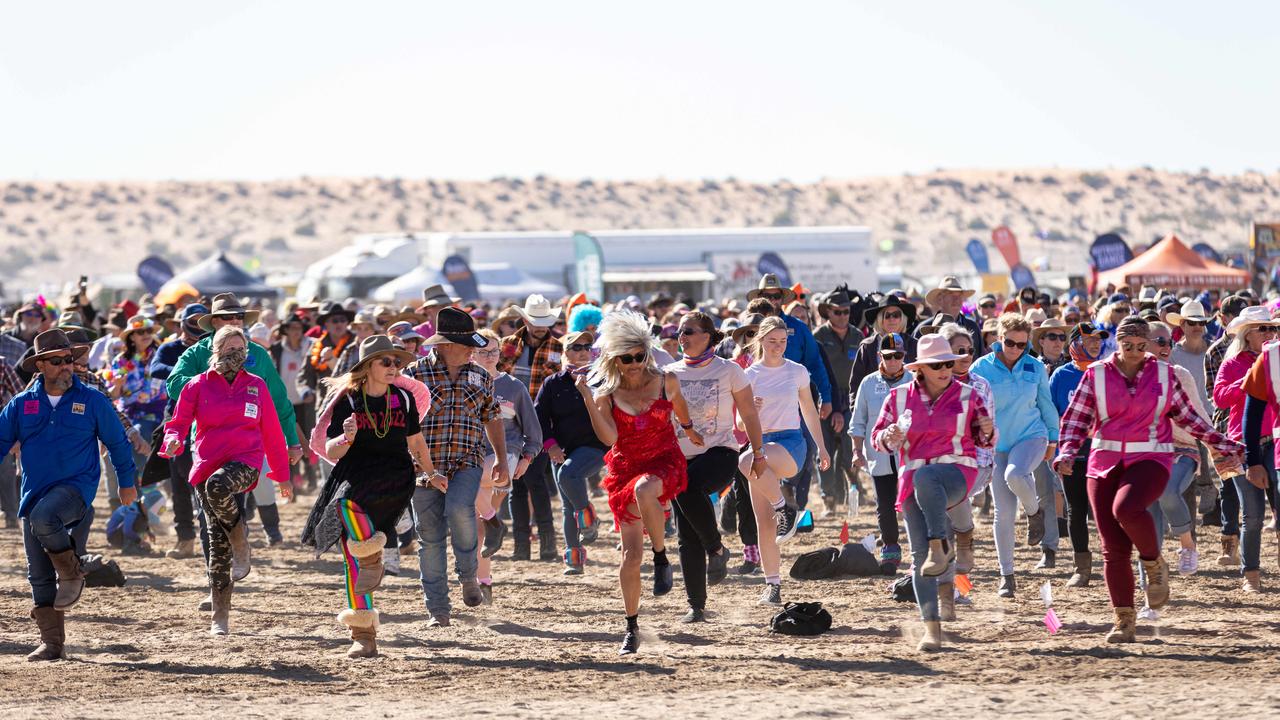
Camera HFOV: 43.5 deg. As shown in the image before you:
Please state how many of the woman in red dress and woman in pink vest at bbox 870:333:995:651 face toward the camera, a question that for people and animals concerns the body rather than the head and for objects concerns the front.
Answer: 2

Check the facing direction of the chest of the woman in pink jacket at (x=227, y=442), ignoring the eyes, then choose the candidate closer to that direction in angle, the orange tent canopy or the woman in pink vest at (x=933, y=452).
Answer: the woman in pink vest

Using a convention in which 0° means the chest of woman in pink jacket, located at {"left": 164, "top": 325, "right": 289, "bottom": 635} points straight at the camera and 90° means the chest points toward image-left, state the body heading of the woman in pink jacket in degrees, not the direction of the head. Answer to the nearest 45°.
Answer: approximately 0°

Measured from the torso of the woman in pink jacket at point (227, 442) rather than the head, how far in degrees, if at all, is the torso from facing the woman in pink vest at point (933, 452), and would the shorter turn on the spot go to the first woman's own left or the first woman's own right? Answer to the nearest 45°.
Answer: approximately 45° to the first woman's own left

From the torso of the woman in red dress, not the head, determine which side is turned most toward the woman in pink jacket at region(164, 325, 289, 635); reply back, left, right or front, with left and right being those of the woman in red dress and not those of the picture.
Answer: right

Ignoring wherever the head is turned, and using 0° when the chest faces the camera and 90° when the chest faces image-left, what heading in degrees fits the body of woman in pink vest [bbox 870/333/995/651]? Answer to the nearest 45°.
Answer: approximately 0°

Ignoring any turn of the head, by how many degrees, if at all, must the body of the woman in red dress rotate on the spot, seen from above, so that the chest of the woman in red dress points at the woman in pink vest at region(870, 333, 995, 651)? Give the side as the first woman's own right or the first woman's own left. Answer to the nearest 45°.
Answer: approximately 90° to the first woman's own left

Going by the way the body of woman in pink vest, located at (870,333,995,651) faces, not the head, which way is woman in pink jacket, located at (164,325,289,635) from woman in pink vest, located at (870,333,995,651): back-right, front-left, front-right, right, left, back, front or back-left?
right

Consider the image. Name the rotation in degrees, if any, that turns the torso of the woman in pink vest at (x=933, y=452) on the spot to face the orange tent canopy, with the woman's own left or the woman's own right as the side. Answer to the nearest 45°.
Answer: approximately 180°
